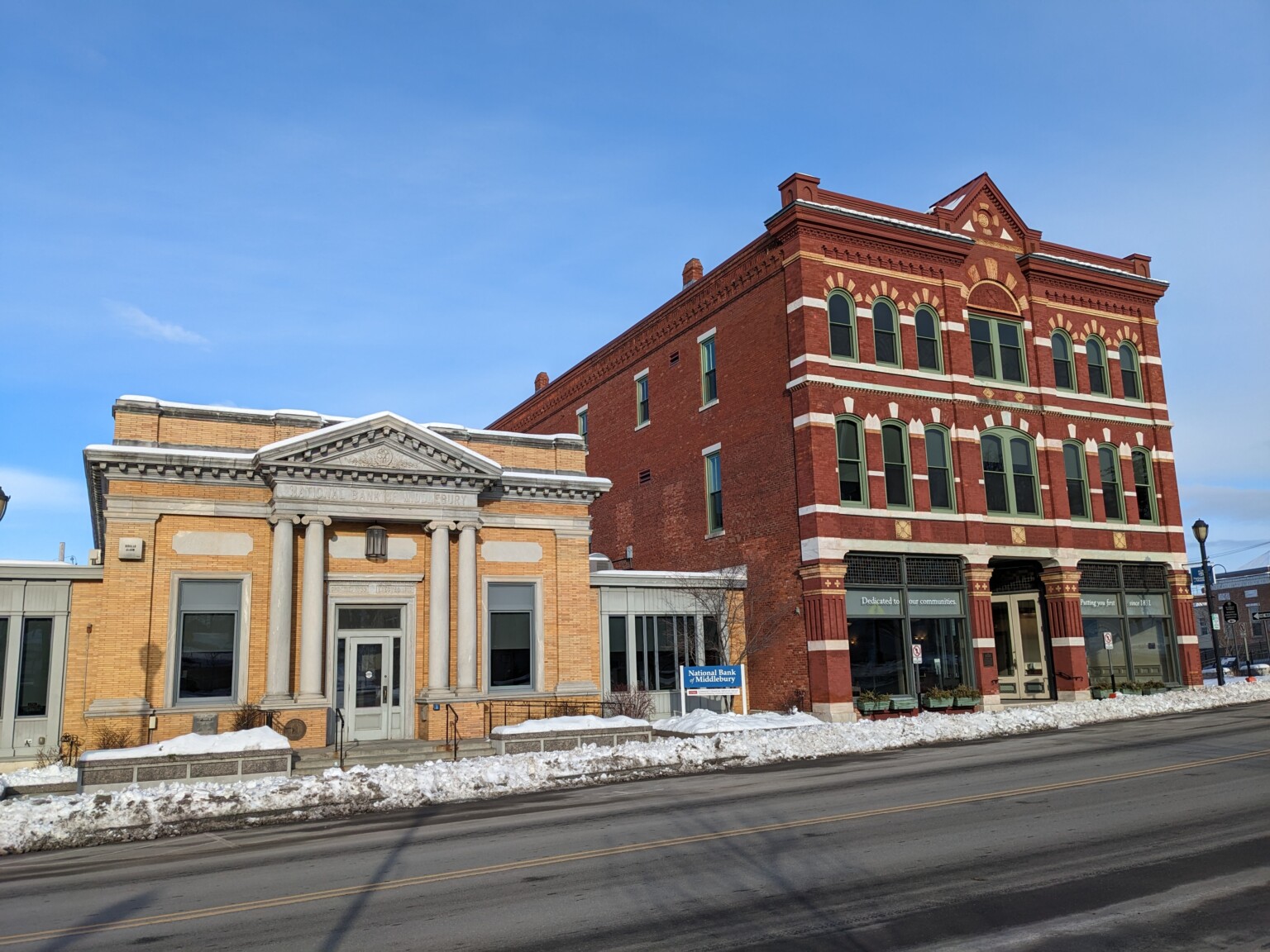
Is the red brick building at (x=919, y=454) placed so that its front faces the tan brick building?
no

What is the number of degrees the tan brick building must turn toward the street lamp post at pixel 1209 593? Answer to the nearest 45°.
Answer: approximately 90° to its left

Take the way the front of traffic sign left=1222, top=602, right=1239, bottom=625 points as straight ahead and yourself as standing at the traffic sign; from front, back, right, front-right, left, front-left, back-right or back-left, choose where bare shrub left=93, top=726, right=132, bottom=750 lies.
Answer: front-right

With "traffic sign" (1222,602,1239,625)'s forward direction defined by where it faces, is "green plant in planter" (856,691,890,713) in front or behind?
in front

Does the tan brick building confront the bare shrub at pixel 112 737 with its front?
no

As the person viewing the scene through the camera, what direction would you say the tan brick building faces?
facing the viewer

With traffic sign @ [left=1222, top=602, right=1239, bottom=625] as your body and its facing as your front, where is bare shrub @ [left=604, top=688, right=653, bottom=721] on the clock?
The bare shrub is roughly at 1 o'clock from the traffic sign.

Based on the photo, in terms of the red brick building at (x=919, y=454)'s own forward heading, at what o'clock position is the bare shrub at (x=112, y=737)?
The bare shrub is roughly at 3 o'clock from the red brick building.

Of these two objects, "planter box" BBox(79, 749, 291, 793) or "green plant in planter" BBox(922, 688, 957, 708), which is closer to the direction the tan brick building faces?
the planter box

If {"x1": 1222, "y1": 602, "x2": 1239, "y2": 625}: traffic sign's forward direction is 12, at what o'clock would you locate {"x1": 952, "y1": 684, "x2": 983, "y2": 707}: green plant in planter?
The green plant in planter is roughly at 1 o'clock from the traffic sign.

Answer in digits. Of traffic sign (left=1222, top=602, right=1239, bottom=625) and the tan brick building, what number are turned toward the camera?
2

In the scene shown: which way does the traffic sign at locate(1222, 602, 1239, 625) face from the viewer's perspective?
toward the camera

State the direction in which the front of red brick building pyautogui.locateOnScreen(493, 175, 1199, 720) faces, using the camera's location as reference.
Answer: facing the viewer and to the right of the viewer

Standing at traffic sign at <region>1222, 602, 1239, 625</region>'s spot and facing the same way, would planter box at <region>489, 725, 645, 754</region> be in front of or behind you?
in front

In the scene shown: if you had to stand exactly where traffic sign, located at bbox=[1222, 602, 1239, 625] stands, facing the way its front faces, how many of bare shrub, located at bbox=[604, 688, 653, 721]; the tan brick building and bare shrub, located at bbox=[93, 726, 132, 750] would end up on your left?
0

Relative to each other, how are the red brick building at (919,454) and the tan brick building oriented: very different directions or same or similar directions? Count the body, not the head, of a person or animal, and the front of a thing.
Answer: same or similar directions
